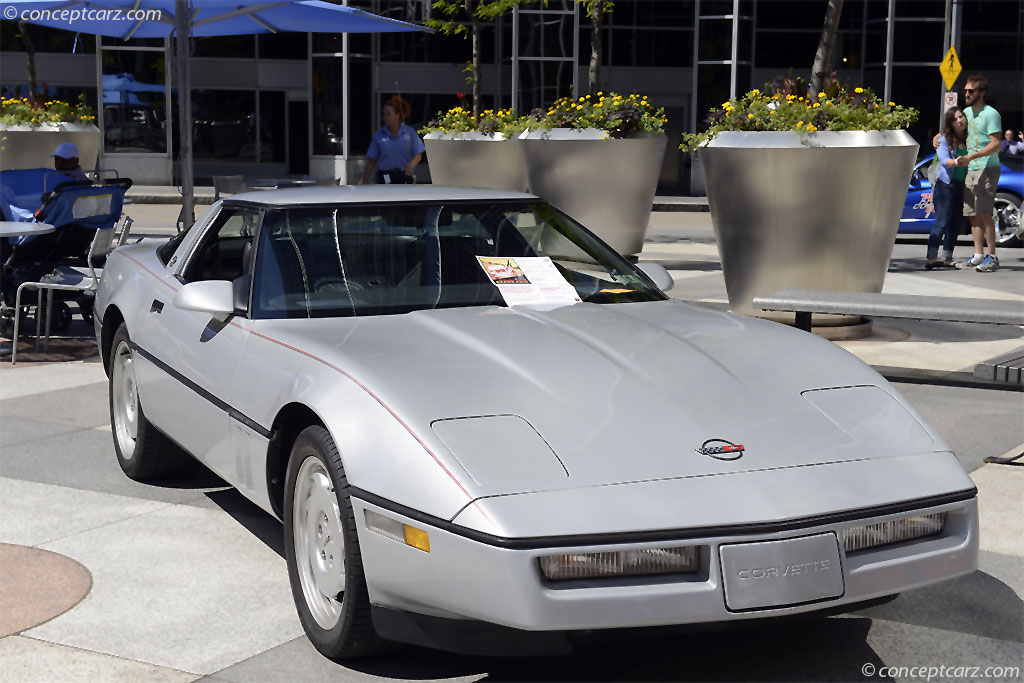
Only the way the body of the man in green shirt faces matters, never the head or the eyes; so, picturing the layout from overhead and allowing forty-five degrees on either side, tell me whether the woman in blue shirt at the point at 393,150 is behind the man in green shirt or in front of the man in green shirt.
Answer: in front

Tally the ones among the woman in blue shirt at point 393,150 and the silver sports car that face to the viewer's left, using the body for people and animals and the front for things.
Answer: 0

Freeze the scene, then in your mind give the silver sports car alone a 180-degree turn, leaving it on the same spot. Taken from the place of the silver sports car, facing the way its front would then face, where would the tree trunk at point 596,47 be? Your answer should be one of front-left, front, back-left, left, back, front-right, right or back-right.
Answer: front-right

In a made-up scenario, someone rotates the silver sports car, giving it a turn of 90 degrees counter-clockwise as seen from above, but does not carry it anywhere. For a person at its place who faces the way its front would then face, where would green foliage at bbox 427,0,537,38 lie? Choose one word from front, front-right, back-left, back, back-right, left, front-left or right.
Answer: front-left

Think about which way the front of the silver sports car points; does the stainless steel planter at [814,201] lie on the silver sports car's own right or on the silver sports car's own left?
on the silver sports car's own left

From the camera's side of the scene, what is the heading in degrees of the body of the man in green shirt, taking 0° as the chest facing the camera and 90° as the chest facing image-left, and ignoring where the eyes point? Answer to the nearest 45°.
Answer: approximately 45°

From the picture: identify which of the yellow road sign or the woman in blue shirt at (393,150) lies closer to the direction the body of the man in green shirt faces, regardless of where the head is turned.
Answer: the woman in blue shirt

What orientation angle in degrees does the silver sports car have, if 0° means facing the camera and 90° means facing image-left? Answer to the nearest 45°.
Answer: approximately 315°

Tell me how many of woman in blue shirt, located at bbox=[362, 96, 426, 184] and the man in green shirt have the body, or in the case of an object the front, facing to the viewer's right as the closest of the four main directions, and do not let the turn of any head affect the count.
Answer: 0

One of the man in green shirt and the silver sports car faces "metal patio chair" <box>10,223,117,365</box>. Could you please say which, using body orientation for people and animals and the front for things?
the man in green shirt

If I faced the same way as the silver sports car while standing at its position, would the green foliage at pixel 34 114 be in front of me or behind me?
behind
